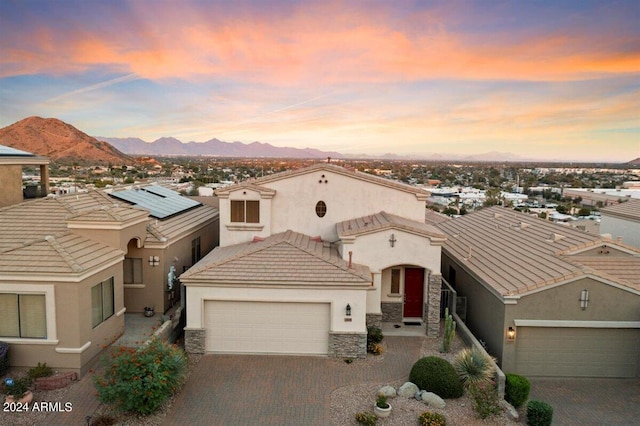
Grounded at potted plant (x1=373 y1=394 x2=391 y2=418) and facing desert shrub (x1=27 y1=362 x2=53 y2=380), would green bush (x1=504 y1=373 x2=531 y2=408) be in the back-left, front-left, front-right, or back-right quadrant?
back-right

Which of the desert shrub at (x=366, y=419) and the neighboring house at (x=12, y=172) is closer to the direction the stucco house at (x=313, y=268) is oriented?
the desert shrub

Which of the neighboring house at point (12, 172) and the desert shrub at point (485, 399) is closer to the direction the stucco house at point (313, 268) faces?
the desert shrub

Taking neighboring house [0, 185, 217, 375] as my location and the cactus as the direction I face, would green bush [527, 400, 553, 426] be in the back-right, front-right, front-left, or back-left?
front-right

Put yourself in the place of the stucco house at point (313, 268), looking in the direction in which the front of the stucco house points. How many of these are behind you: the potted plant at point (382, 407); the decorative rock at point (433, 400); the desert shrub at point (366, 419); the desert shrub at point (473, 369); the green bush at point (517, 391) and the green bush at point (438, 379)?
0

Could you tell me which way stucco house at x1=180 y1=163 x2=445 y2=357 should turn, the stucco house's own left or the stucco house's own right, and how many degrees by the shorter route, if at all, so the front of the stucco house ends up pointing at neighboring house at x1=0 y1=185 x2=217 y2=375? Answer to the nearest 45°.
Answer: approximately 90° to the stucco house's own right

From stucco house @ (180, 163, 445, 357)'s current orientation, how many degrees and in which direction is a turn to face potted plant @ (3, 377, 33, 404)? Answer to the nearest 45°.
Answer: approximately 45° to its right

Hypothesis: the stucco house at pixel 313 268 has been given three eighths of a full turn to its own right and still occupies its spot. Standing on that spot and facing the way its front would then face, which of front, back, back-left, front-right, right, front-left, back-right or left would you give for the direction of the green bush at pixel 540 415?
back

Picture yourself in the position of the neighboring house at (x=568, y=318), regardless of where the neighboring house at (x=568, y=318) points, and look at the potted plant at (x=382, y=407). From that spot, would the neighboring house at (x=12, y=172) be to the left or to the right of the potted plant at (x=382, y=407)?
right

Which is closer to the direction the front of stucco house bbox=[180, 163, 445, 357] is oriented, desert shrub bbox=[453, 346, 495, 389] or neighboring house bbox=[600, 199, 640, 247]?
the desert shrub

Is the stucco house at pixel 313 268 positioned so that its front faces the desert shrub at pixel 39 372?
no

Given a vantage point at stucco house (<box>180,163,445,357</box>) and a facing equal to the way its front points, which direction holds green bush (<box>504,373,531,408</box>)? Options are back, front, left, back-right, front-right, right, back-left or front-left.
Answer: front-left

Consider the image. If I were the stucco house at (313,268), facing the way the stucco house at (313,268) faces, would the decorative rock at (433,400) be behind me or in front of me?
in front

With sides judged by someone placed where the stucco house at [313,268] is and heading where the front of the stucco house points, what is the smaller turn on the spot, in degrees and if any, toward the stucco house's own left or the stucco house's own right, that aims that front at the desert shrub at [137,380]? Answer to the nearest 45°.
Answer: approximately 45° to the stucco house's own right

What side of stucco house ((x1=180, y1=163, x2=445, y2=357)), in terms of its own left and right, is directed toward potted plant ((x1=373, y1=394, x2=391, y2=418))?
front

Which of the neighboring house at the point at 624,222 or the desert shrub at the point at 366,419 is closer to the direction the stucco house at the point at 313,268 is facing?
the desert shrub

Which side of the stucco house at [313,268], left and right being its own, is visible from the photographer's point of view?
front
